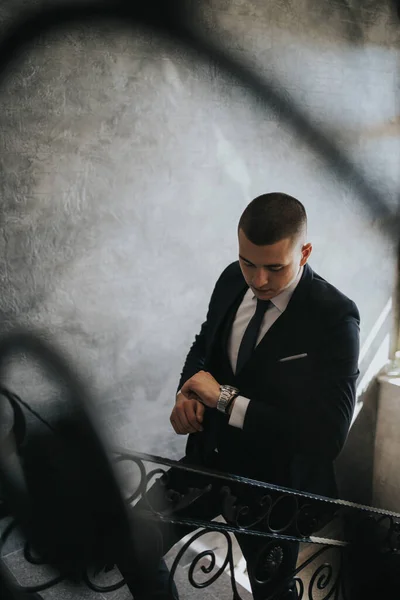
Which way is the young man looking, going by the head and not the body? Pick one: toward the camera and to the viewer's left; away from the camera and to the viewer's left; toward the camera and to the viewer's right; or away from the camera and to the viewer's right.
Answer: toward the camera and to the viewer's left

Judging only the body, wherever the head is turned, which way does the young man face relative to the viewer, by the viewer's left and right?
facing the viewer and to the left of the viewer
